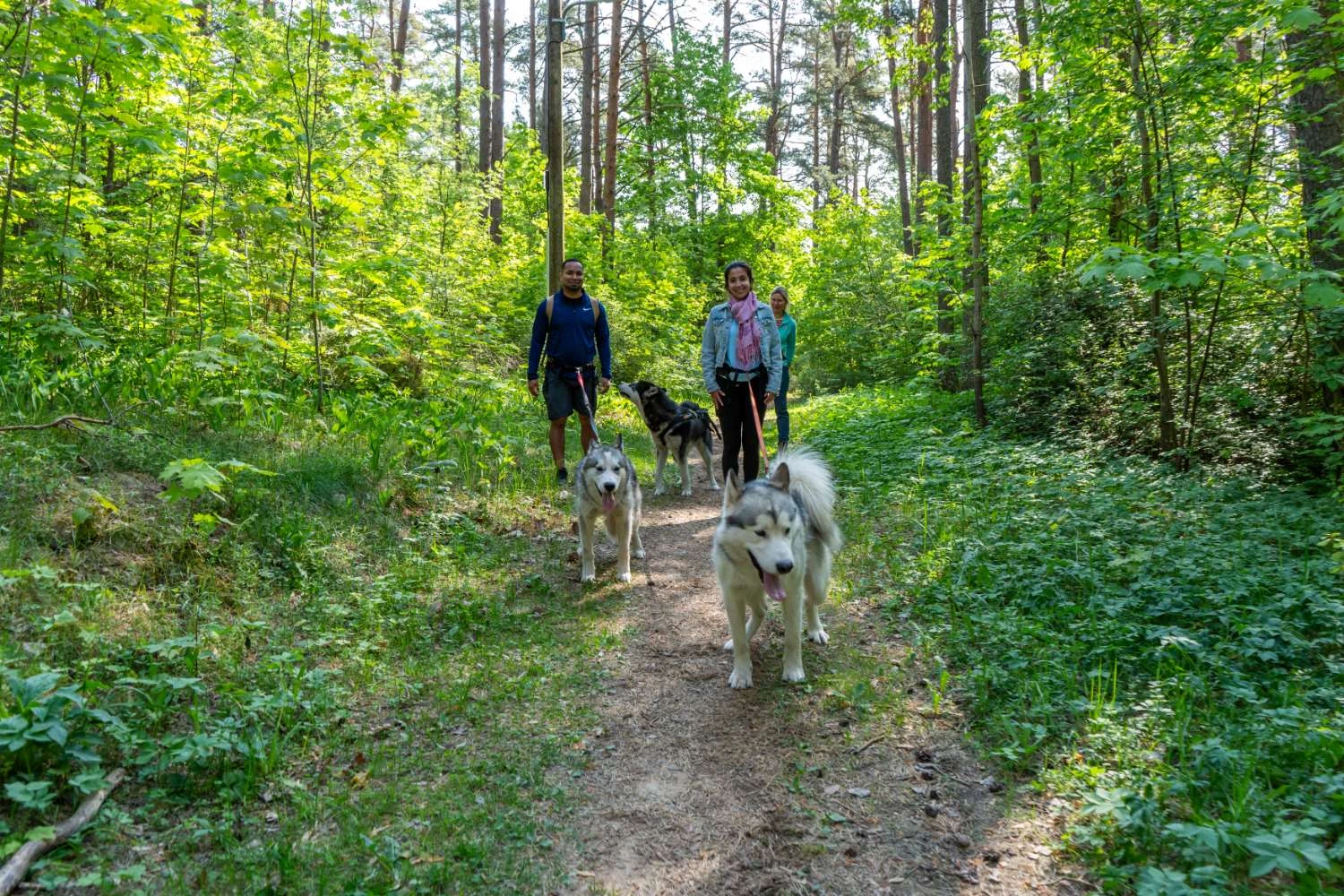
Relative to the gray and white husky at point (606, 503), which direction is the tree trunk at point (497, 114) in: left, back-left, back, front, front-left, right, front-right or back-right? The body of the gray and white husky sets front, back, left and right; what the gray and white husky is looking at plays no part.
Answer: back

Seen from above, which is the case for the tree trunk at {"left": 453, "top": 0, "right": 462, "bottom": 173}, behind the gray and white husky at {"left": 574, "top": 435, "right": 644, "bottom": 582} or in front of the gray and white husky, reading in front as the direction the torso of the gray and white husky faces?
behind

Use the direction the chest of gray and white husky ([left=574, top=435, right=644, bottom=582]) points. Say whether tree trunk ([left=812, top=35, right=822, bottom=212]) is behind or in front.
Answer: behind

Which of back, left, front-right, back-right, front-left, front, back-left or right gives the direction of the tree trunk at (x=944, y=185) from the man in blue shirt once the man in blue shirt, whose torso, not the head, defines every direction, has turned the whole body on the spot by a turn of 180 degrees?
front-right

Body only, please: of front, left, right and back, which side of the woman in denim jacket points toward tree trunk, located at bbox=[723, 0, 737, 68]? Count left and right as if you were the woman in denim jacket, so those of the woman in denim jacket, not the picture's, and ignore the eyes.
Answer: back

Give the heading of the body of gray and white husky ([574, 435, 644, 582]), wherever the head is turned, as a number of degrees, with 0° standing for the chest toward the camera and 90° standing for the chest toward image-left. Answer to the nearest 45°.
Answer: approximately 0°

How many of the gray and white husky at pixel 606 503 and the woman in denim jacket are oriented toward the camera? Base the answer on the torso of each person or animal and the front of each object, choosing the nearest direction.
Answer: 2

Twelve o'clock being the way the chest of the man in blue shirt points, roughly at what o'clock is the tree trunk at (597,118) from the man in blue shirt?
The tree trunk is roughly at 6 o'clock from the man in blue shirt.
